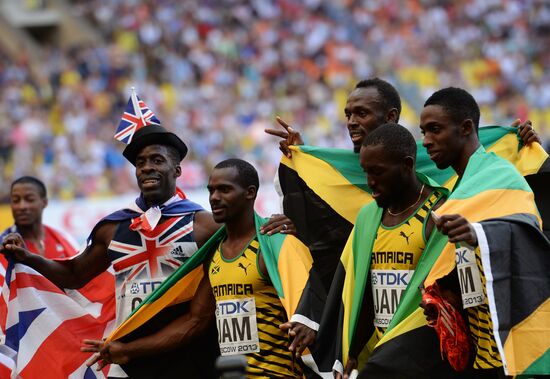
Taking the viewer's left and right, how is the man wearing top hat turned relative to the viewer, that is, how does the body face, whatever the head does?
facing the viewer
